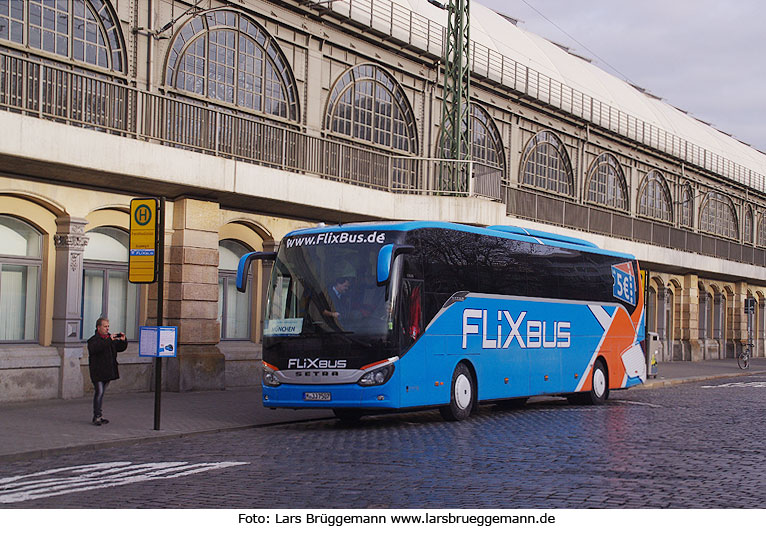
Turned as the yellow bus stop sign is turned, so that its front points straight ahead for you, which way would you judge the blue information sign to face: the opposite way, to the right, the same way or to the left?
the same way

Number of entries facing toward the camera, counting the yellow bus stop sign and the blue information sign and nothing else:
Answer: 2

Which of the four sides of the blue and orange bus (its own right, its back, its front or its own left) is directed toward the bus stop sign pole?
front

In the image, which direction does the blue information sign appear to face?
toward the camera

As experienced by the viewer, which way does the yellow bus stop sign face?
facing the viewer

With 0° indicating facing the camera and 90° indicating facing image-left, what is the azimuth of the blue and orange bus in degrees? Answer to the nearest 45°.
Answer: approximately 45°

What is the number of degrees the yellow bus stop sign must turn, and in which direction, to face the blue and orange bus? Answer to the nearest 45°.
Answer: approximately 90° to its left

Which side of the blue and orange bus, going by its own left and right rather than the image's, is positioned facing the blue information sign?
front
